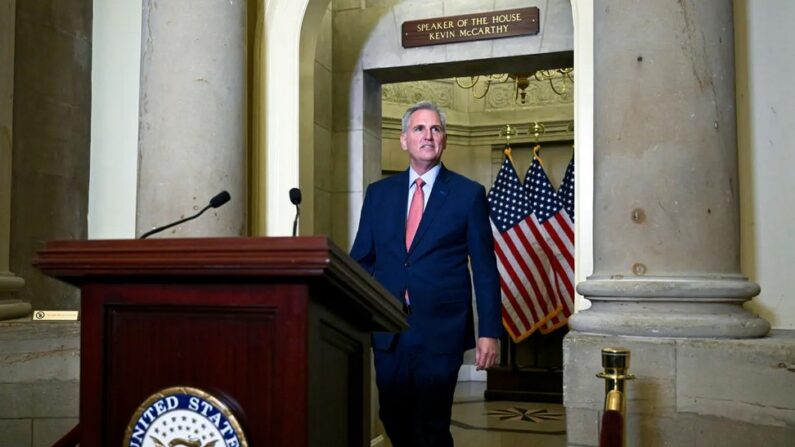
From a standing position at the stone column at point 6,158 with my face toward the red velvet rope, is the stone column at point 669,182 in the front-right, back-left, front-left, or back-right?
front-left

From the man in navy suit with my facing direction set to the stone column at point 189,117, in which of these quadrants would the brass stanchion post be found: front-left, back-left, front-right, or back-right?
back-left

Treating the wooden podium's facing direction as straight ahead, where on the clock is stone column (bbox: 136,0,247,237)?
The stone column is roughly at 6 o'clock from the wooden podium.

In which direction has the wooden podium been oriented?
toward the camera

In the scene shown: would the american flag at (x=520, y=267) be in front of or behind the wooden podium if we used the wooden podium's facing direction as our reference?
behind

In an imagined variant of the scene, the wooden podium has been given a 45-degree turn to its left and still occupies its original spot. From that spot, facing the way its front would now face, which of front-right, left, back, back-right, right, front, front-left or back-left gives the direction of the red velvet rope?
front-left

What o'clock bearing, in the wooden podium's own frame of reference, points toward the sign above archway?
The sign above archway is roughly at 7 o'clock from the wooden podium.

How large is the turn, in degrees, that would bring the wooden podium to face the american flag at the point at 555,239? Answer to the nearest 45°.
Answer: approximately 135° to its left
